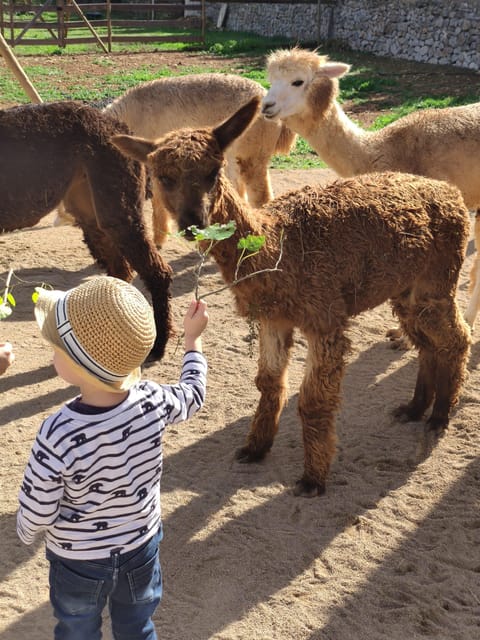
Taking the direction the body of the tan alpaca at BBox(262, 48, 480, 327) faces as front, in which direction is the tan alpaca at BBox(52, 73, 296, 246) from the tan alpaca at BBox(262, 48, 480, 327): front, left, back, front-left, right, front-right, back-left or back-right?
front-right

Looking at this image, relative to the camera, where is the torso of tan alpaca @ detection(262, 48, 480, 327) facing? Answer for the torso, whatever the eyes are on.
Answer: to the viewer's left

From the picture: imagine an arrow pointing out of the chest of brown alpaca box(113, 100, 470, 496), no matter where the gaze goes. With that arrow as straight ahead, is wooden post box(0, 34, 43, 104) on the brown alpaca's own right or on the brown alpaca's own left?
on the brown alpaca's own right

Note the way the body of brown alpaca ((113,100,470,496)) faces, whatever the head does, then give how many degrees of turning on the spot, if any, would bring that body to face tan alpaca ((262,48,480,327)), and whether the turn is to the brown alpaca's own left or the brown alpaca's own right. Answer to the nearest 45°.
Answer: approximately 135° to the brown alpaca's own right

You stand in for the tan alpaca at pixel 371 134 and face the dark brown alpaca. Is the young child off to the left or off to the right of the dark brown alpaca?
left
